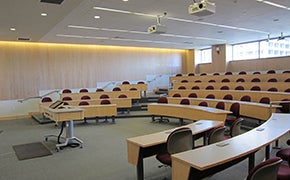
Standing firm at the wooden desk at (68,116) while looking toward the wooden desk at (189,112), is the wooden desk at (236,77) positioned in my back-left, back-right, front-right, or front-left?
front-left

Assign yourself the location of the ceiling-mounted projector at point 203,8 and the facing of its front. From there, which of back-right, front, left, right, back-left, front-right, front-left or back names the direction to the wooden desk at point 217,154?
front-left

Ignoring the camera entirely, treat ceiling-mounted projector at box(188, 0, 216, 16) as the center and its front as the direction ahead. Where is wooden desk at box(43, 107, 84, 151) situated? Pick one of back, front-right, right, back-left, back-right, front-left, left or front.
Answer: front-right

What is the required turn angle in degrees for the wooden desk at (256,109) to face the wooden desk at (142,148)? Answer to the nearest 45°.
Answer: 0° — it already faces it

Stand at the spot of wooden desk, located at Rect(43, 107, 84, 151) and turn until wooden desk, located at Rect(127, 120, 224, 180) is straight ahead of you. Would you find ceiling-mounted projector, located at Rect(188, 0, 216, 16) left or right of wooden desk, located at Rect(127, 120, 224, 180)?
left

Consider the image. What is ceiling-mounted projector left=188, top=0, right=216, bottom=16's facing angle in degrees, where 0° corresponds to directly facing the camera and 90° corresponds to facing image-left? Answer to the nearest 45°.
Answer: approximately 45°

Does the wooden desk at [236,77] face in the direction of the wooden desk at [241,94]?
yes

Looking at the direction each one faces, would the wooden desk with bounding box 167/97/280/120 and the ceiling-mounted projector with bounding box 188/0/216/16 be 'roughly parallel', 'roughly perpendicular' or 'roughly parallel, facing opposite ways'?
roughly parallel

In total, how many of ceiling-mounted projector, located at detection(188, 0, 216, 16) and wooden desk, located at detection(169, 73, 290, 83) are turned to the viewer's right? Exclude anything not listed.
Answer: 0

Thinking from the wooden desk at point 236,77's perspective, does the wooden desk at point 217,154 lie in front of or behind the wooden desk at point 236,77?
in front

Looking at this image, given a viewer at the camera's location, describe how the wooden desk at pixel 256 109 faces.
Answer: facing the viewer and to the left of the viewer
